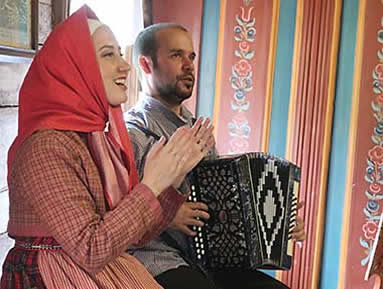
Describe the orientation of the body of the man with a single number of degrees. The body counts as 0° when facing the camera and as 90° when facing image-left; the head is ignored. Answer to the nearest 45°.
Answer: approximately 315°

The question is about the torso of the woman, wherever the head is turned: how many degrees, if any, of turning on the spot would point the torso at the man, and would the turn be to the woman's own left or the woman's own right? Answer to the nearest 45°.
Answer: approximately 45° to the woman's own left

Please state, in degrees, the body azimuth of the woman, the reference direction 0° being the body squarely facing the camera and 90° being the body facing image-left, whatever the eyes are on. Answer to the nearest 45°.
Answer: approximately 270°

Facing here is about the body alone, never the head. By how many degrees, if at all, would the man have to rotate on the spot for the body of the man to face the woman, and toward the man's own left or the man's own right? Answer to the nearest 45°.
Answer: approximately 45° to the man's own right
